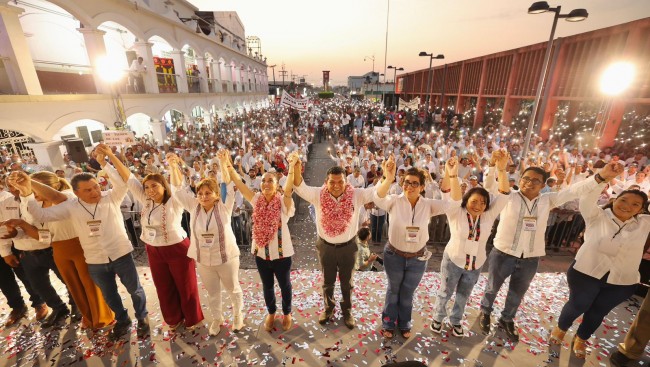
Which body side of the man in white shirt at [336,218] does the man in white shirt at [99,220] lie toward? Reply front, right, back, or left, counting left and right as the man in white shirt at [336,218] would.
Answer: right

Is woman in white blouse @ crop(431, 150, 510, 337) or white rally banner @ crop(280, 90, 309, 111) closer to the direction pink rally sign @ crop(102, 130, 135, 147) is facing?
the woman in white blouse

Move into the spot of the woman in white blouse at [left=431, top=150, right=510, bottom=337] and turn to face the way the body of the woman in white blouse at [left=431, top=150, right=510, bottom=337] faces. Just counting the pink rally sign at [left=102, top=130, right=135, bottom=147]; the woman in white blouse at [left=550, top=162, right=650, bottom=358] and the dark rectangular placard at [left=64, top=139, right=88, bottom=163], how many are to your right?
2

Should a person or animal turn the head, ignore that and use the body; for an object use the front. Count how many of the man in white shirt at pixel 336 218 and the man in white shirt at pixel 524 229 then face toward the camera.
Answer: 2

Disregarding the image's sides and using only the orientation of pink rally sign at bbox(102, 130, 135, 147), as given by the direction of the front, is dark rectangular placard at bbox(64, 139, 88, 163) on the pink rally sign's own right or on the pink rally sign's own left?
on the pink rally sign's own right

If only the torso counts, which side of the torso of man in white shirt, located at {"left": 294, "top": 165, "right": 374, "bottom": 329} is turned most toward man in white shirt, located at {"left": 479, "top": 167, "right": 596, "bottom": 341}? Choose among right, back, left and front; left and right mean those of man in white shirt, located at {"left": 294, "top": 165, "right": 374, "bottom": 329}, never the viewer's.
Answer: left

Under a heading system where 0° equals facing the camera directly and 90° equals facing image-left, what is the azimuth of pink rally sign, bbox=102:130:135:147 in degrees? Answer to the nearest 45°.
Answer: approximately 0°

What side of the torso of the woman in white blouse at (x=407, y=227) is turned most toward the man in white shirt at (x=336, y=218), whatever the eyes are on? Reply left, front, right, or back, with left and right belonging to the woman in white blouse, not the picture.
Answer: right

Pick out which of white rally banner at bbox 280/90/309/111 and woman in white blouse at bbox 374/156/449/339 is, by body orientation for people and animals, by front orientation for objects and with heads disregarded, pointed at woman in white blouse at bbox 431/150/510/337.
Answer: the white rally banner
